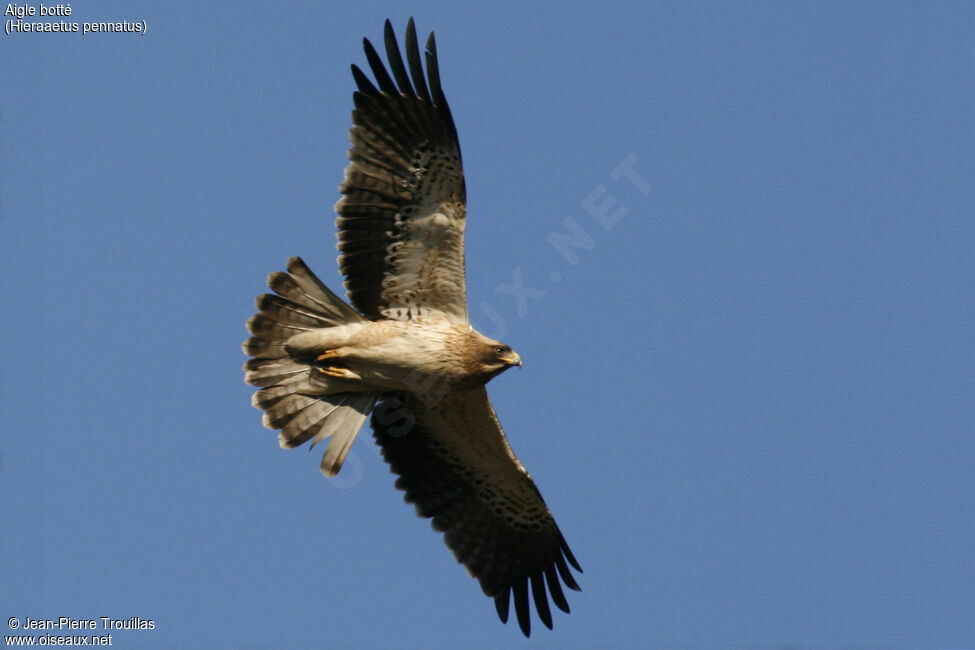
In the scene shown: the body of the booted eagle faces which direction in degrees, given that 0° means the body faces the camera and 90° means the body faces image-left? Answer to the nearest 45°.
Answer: approximately 270°
